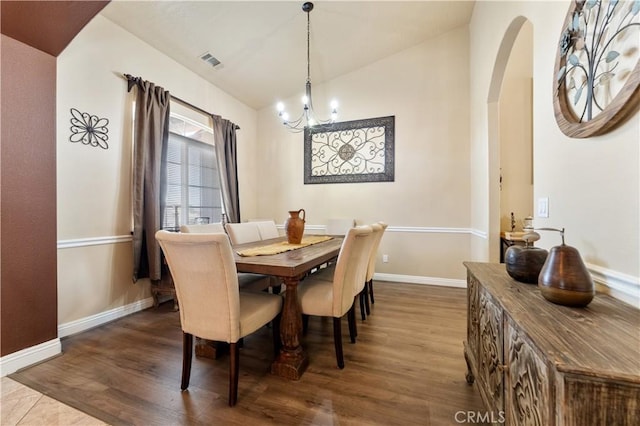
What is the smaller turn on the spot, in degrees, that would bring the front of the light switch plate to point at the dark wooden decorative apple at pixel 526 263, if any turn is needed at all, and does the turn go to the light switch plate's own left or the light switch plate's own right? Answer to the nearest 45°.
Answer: approximately 45° to the light switch plate's own left

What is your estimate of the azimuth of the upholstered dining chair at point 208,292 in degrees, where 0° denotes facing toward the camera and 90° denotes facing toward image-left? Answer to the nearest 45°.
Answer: approximately 225°

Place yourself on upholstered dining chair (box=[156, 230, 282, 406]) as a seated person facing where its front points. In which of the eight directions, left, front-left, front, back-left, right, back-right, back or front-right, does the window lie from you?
front-left

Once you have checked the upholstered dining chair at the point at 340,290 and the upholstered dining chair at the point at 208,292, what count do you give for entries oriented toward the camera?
0

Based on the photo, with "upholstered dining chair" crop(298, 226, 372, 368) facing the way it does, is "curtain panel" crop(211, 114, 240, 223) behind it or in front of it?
in front

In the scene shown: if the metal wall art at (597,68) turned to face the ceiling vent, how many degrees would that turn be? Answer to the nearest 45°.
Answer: approximately 45° to its right

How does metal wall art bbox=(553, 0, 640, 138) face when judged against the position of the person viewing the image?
facing the viewer and to the left of the viewer

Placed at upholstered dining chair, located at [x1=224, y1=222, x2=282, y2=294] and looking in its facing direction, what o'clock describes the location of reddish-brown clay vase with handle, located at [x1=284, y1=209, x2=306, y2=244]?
The reddish-brown clay vase with handle is roughly at 12 o'clock from the upholstered dining chair.

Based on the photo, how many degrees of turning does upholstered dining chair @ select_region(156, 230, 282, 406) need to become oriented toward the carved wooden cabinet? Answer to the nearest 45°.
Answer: approximately 90° to its right

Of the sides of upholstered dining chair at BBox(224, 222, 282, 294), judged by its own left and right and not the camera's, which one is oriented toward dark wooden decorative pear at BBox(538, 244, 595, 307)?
front

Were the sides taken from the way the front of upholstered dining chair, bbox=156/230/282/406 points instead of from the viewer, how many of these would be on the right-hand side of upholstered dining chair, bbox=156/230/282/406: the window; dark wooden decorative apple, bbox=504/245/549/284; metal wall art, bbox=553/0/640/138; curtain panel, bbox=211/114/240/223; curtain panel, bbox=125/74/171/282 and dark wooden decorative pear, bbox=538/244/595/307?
3
